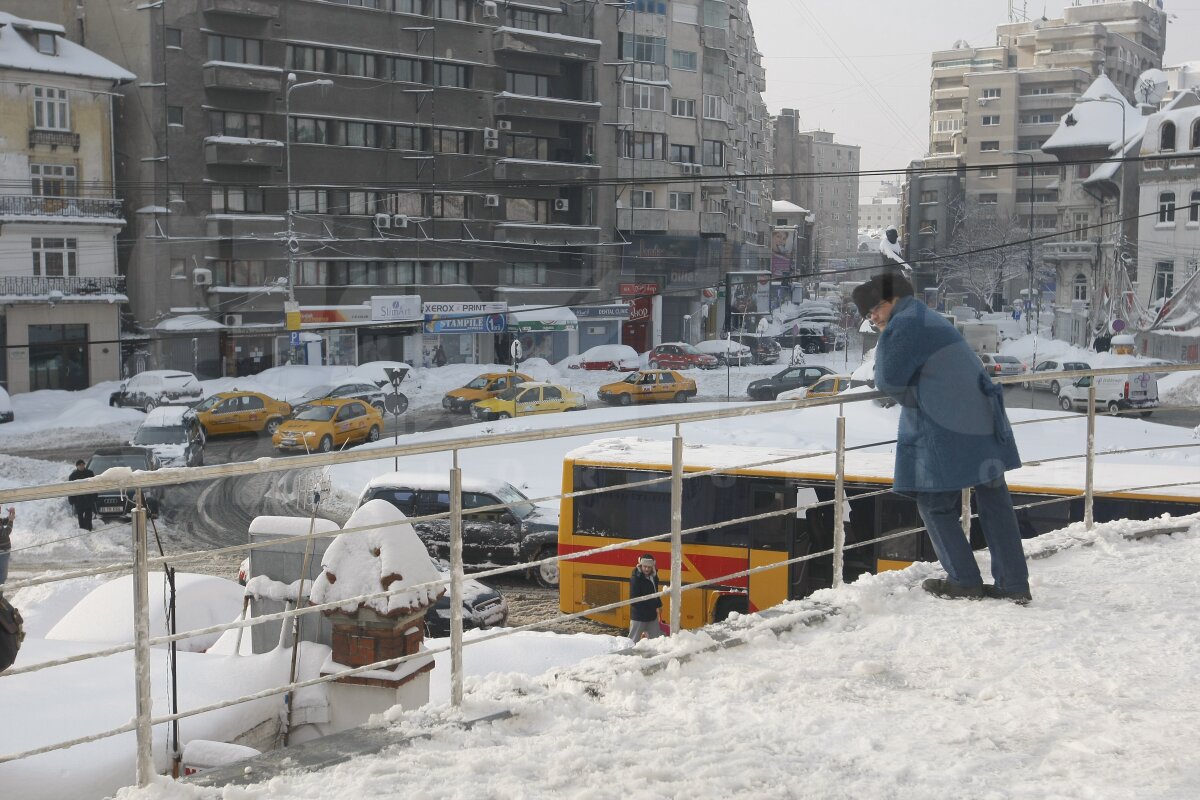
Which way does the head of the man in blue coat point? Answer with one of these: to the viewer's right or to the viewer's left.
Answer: to the viewer's left

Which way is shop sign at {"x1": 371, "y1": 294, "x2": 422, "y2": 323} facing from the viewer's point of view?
toward the camera

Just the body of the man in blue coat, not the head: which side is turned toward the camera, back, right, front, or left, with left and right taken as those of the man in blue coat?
left

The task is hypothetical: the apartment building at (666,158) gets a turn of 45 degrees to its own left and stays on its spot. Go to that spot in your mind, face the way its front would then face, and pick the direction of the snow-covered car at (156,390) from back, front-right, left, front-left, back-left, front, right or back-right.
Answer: right

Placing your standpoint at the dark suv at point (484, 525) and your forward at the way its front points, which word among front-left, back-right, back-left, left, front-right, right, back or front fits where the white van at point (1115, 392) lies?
left

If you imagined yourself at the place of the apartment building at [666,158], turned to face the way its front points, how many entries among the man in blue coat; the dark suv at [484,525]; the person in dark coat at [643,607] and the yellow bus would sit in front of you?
4

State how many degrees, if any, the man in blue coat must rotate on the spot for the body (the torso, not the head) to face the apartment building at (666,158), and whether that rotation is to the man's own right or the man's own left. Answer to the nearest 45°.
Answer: approximately 90° to the man's own right

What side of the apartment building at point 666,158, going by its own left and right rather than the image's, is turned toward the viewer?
front

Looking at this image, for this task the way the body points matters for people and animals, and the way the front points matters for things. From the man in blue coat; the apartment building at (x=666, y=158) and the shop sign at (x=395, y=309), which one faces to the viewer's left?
the man in blue coat

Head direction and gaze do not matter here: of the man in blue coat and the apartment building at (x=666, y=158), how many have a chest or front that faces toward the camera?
1

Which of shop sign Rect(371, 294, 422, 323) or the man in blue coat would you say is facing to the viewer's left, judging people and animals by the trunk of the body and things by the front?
the man in blue coat

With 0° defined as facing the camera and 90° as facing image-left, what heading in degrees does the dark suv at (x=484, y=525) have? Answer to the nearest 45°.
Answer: approximately 315°

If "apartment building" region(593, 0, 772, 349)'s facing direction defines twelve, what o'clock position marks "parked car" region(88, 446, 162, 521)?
The parked car is roughly at 1 o'clock from the apartment building.
